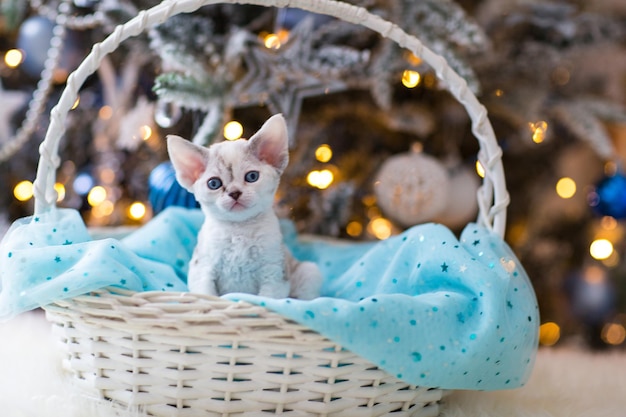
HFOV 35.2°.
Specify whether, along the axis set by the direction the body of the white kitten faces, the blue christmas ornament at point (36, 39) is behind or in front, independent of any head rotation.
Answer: behind

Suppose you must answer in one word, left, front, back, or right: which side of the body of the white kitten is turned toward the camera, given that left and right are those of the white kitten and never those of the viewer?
front

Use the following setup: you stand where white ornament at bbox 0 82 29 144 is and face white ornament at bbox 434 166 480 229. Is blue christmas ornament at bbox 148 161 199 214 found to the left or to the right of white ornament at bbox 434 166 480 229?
right

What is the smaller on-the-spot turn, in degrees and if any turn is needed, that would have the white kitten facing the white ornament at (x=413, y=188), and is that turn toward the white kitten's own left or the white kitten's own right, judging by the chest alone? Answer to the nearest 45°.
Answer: approximately 135° to the white kitten's own left

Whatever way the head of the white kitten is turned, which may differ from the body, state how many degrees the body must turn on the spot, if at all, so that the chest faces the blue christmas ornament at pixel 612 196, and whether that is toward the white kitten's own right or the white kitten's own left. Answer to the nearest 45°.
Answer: approximately 135° to the white kitten's own left
